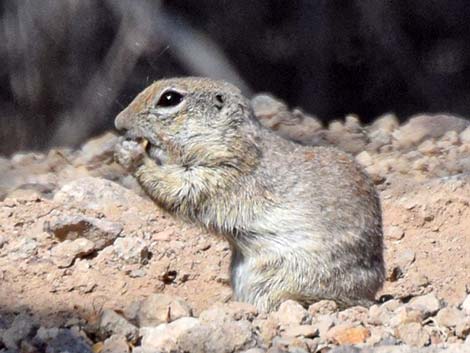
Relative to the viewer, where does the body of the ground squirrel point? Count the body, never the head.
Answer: to the viewer's left

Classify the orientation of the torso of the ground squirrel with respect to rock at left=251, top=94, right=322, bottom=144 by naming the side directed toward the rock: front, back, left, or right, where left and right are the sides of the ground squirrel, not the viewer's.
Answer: right

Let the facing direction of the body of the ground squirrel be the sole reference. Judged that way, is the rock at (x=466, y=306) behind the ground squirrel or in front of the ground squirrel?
behind

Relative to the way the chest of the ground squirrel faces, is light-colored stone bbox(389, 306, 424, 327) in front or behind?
behind
